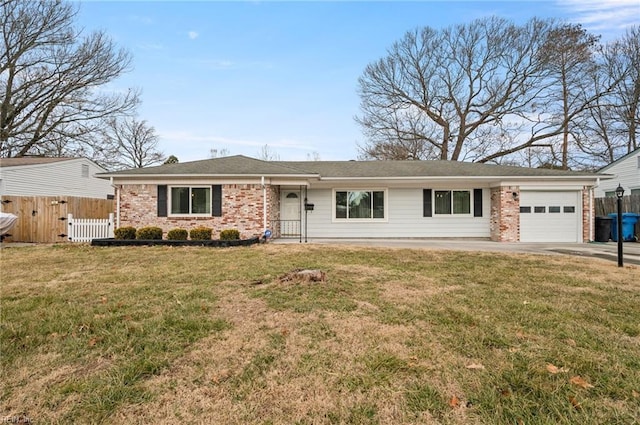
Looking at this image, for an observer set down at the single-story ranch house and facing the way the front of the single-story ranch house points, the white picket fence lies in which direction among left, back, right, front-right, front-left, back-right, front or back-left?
right

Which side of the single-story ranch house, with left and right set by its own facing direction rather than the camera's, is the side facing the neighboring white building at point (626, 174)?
left

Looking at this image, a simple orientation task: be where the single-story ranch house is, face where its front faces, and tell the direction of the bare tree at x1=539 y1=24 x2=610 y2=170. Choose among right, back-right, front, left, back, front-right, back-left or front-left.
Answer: back-left

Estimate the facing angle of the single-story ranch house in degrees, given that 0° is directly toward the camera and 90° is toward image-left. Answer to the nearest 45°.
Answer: approximately 0°

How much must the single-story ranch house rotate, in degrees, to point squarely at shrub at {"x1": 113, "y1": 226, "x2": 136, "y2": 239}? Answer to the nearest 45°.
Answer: approximately 90° to its right

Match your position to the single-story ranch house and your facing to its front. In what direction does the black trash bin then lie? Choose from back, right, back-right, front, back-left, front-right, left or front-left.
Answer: left

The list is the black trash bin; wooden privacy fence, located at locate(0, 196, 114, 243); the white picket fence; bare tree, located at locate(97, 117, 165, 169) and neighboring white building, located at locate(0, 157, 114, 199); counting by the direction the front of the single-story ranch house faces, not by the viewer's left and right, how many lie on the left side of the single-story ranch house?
1

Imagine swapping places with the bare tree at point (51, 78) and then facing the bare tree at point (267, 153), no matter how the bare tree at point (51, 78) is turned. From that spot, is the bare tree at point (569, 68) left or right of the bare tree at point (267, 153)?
right

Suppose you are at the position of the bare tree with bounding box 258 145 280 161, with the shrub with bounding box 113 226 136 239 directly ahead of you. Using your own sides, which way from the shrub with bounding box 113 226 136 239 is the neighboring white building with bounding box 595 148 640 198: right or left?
left

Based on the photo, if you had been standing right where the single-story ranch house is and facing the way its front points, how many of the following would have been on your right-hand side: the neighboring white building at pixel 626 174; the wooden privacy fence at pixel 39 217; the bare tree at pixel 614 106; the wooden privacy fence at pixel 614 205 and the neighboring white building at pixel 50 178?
2

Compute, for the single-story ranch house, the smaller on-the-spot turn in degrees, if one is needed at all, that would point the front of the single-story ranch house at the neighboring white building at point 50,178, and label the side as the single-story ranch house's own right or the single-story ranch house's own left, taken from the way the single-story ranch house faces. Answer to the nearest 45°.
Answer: approximately 90° to the single-story ranch house's own right

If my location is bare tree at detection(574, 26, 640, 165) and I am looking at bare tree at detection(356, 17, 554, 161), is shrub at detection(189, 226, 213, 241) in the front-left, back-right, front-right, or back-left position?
front-left

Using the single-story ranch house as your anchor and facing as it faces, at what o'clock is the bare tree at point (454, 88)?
The bare tree is roughly at 7 o'clock from the single-story ranch house.
